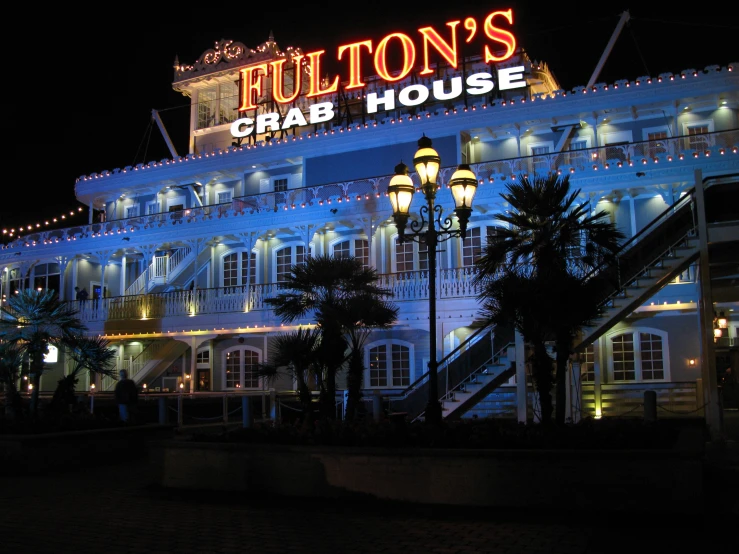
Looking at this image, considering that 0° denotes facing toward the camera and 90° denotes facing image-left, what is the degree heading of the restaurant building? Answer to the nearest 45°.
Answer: approximately 45°

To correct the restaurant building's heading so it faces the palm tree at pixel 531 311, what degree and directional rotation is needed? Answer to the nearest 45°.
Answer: approximately 45° to its left

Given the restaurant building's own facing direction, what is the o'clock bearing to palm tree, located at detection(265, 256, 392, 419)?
The palm tree is roughly at 11 o'clock from the restaurant building.

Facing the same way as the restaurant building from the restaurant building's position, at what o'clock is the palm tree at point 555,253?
The palm tree is roughly at 10 o'clock from the restaurant building.

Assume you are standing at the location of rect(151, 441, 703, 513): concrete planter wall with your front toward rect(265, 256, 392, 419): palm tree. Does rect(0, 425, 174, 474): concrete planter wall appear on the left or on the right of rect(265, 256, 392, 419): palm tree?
left
